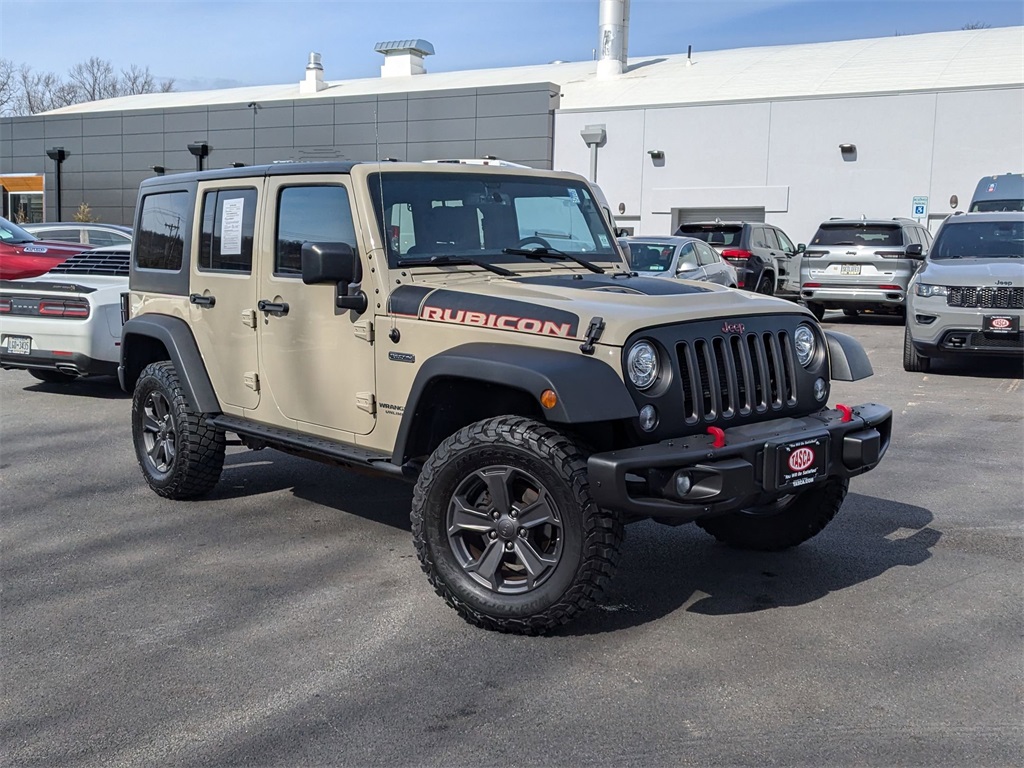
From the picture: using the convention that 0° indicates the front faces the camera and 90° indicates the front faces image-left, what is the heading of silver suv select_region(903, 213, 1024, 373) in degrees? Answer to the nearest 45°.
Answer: approximately 0°

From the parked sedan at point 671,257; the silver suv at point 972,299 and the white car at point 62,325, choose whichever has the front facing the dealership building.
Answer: the white car

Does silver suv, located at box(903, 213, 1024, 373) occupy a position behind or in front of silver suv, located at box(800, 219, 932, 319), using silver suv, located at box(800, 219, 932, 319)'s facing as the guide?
behind

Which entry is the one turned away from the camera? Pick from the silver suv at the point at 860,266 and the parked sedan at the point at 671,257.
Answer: the silver suv

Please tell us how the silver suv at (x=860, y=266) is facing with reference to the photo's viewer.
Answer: facing away from the viewer

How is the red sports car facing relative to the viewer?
to the viewer's right

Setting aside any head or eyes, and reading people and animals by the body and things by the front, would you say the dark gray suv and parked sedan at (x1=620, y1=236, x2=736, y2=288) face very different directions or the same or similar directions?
very different directions

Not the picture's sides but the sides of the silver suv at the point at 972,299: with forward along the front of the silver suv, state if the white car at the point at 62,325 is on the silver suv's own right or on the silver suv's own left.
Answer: on the silver suv's own right

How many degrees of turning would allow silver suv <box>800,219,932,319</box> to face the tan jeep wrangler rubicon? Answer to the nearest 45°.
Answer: approximately 180°

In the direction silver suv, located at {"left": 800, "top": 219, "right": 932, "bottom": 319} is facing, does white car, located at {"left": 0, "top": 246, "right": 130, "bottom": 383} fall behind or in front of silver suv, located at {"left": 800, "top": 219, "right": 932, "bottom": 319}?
behind

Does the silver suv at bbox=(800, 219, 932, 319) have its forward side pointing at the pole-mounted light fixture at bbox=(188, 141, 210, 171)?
no

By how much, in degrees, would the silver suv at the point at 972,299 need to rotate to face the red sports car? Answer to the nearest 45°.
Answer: approximately 90° to its right

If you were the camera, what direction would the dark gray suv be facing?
facing away from the viewer and to the right of the viewer

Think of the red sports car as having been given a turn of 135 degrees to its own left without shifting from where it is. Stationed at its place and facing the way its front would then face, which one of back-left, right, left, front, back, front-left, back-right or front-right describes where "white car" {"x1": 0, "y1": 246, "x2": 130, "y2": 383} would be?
back-left

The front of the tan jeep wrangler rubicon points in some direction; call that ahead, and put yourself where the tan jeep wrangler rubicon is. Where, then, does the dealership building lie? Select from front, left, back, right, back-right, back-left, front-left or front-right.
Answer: back-left

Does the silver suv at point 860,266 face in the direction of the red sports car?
no
